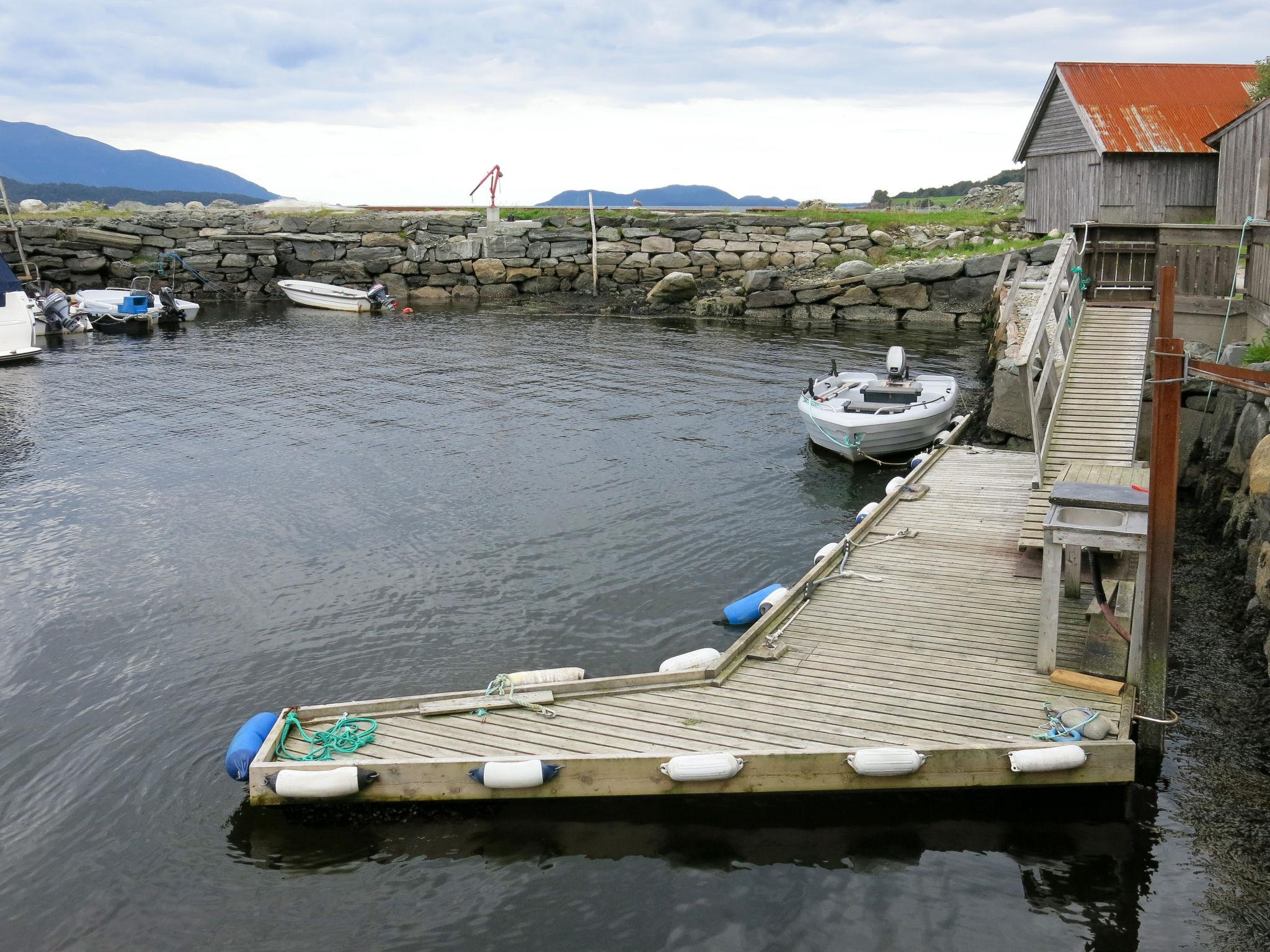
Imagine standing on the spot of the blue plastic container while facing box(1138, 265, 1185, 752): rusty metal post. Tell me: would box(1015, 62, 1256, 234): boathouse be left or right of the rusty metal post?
left

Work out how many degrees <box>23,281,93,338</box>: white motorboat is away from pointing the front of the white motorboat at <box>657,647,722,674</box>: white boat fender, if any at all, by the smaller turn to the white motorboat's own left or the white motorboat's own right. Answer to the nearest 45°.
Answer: approximately 135° to the white motorboat's own left

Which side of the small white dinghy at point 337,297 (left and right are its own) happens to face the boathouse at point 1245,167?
back

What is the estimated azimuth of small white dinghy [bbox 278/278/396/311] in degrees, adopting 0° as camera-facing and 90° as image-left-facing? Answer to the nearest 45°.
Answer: approximately 135°

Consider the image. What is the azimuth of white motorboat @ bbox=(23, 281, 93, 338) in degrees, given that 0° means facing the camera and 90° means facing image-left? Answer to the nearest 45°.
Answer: approximately 135°

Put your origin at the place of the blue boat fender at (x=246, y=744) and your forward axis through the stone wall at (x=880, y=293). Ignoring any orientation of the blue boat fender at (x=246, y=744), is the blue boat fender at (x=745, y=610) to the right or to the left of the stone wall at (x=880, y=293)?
right

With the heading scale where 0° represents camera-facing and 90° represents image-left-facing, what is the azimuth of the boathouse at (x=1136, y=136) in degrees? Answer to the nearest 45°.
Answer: approximately 45°
